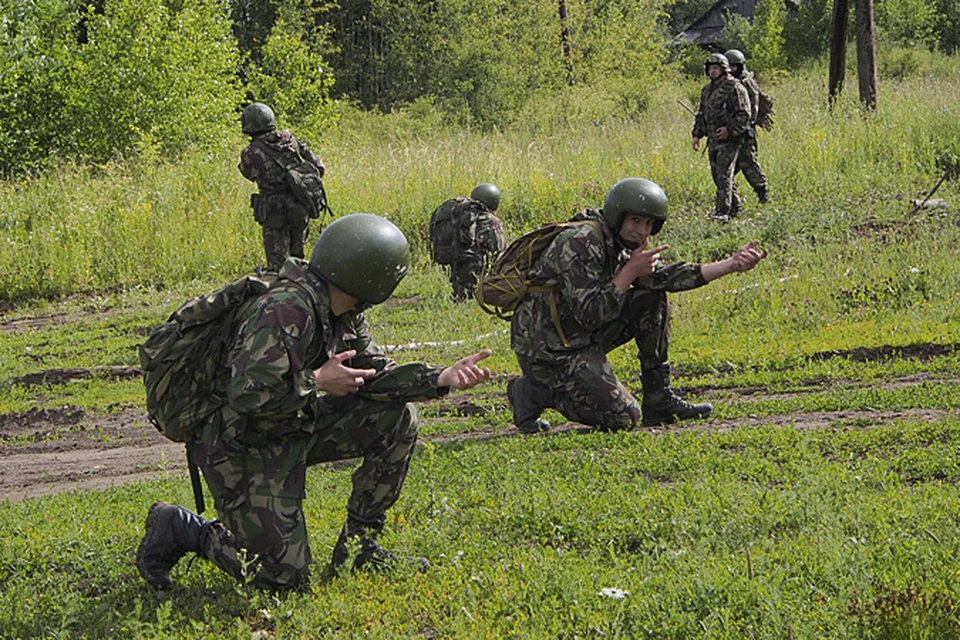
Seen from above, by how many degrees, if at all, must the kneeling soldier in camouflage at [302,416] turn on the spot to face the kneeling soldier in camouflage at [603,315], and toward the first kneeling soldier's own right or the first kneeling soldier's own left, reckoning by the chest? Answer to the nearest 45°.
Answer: approximately 45° to the first kneeling soldier's own left

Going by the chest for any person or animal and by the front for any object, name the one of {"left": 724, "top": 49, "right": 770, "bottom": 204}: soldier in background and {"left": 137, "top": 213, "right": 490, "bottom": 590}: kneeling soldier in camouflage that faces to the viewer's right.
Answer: the kneeling soldier in camouflage

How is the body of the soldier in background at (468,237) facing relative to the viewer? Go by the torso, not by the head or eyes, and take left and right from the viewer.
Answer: facing away from the viewer and to the right of the viewer

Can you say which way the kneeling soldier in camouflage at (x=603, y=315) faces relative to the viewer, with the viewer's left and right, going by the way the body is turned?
facing to the right of the viewer

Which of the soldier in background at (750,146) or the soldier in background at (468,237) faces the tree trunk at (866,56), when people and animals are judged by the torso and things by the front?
the soldier in background at (468,237)

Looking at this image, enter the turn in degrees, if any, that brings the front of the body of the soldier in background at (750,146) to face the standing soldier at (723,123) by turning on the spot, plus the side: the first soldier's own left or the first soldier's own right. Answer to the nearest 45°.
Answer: approximately 45° to the first soldier's own left

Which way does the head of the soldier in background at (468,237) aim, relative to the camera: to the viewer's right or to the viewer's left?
to the viewer's right

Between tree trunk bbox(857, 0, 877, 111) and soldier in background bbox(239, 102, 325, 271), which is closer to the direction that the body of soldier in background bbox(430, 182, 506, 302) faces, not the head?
the tree trunk

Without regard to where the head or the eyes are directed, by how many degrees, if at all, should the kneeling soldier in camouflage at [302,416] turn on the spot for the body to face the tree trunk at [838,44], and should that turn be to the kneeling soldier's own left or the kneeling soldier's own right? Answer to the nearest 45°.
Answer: approximately 45° to the kneeling soldier's own left

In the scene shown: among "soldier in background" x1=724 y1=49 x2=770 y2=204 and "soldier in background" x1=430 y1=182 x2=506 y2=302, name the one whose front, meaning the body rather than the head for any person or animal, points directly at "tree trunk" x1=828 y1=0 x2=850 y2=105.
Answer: "soldier in background" x1=430 y1=182 x2=506 y2=302
